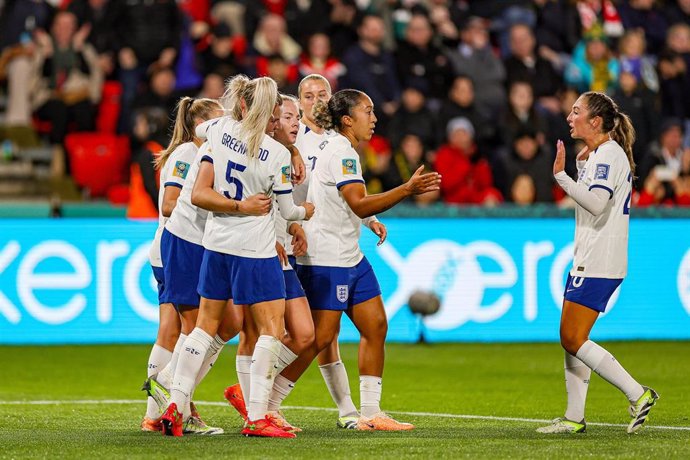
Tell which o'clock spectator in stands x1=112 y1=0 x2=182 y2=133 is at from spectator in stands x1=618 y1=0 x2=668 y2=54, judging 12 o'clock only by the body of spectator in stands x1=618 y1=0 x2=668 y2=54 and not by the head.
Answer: spectator in stands x1=112 y1=0 x2=182 y2=133 is roughly at 2 o'clock from spectator in stands x1=618 y1=0 x2=668 y2=54.

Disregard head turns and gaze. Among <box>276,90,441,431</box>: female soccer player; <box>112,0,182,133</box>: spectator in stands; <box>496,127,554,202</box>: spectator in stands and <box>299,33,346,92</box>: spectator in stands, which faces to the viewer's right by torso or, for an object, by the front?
the female soccer player

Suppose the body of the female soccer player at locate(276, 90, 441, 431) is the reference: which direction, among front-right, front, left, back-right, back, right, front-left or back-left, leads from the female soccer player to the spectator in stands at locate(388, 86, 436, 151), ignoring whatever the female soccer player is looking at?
left

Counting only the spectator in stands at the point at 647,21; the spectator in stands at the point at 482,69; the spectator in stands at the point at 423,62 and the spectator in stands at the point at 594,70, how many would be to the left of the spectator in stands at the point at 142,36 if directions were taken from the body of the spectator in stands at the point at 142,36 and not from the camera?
4

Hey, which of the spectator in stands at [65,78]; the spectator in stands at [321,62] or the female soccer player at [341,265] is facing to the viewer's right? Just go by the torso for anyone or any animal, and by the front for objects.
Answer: the female soccer player

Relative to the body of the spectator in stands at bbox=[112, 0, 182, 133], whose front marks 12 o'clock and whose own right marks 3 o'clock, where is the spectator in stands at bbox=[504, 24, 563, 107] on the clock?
the spectator in stands at bbox=[504, 24, 563, 107] is roughly at 9 o'clock from the spectator in stands at bbox=[112, 0, 182, 133].

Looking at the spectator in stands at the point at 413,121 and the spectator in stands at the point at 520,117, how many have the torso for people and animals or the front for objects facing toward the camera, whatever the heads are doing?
2

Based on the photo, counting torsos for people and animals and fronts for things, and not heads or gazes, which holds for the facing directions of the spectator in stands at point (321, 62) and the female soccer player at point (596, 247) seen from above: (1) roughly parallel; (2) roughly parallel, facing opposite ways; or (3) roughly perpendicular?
roughly perpendicular

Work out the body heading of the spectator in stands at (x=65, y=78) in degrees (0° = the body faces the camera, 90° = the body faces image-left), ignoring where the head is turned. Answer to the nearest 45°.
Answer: approximately 0°

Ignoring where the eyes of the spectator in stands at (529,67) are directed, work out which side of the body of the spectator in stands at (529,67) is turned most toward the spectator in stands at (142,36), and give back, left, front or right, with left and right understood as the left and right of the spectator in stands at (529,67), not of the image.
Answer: right

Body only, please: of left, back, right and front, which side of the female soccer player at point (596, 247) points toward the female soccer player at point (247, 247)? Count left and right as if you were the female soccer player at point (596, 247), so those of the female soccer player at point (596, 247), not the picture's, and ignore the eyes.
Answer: front

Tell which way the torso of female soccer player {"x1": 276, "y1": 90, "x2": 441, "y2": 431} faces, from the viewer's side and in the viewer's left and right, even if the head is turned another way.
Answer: facing to the right of the viewer

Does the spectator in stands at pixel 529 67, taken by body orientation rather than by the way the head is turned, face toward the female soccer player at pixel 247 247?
yes

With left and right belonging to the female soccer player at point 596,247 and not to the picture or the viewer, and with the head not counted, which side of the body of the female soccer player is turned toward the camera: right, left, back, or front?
left

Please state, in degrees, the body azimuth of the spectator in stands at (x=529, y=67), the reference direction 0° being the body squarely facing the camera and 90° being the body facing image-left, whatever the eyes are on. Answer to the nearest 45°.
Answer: approximately 0°
